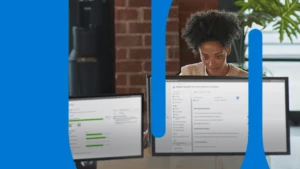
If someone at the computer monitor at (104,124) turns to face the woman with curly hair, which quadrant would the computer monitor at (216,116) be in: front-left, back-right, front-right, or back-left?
front-right

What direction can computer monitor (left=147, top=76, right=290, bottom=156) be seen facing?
toward the camera

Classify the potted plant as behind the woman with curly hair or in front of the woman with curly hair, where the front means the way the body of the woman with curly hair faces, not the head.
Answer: behind

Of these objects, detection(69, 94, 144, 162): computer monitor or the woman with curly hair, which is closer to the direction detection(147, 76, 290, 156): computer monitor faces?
the computer monitor

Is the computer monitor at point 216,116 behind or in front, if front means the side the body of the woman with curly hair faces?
in front

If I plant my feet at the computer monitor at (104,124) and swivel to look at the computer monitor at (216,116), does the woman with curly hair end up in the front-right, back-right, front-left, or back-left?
front-left

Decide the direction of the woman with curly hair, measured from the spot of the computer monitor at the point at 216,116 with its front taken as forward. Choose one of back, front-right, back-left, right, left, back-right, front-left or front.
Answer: back

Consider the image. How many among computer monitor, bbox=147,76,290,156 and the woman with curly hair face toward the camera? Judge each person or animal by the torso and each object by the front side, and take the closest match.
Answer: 2
